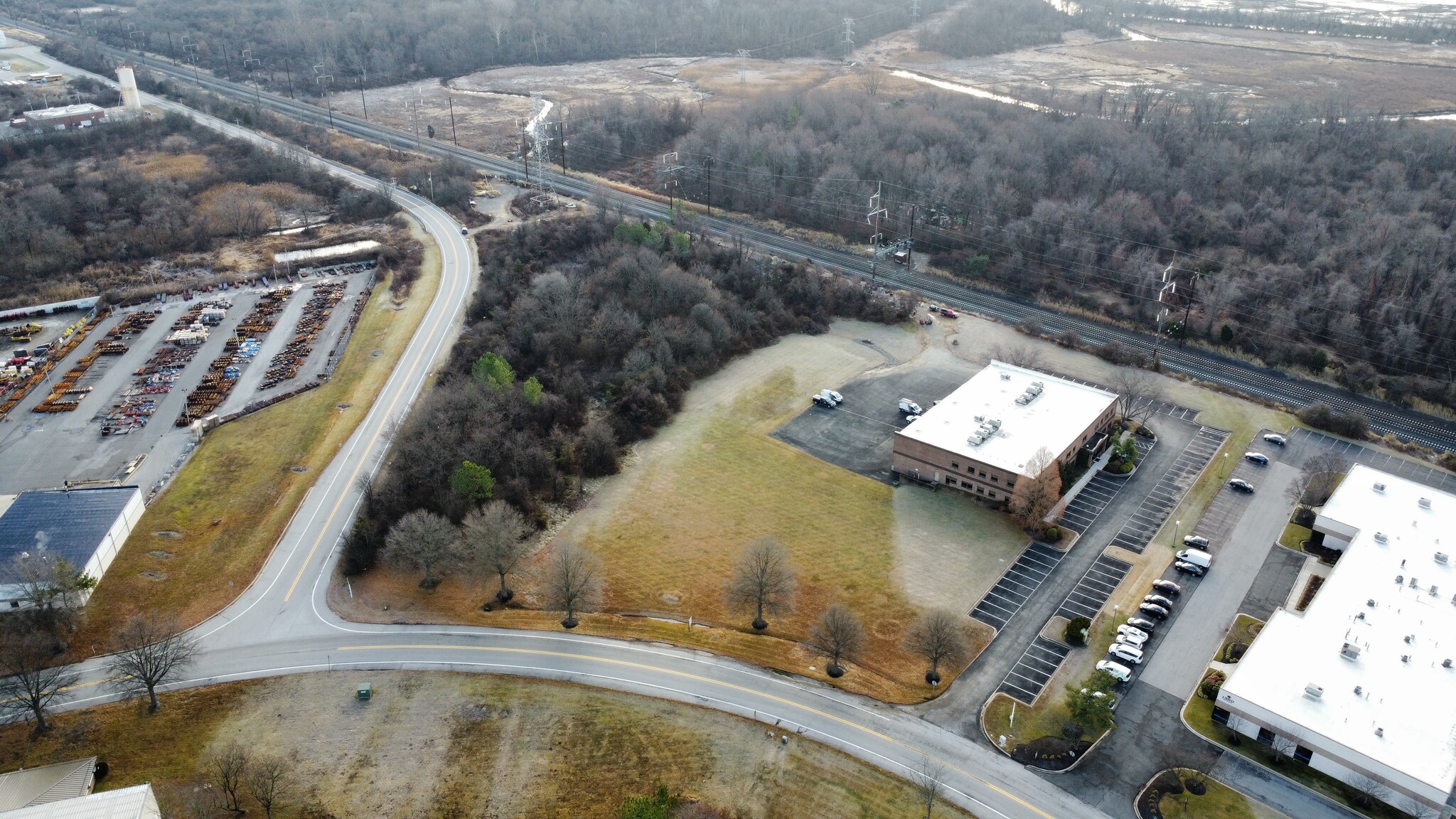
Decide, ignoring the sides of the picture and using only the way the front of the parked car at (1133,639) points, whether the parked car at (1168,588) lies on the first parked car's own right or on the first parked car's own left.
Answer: on the first parked car's own right

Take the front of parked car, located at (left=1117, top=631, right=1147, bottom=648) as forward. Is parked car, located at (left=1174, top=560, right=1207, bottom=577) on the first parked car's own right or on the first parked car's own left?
on the first parked car's own right

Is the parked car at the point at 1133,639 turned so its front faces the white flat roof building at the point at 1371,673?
no

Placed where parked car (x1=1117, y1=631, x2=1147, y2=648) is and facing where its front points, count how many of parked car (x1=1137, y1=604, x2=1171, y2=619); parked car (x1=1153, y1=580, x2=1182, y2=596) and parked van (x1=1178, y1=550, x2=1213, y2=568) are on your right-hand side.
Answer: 3

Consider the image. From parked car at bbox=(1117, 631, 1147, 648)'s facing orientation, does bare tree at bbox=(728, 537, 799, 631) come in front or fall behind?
in front

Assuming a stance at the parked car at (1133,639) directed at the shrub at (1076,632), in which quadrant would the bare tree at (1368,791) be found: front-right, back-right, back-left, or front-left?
back-left

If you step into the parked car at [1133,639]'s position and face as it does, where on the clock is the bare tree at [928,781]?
The bare tree is roughly at 10 o'clock from the parked car.

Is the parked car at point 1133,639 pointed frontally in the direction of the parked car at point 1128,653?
no

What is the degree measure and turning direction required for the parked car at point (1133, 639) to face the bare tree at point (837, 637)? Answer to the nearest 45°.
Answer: approximately 45° to its left

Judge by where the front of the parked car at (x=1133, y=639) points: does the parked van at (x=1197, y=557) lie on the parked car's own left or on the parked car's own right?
on the parked car's own right

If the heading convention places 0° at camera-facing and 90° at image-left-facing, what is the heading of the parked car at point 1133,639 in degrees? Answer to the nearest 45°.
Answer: approximately 90°

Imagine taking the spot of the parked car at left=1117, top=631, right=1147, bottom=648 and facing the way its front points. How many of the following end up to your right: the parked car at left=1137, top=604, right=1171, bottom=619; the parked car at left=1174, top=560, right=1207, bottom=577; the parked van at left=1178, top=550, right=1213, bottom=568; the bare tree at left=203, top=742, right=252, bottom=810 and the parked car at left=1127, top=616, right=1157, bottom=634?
4

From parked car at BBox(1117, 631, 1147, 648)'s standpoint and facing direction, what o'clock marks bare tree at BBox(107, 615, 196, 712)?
The bare tree is roughly at 11 o'clock from the parked car.

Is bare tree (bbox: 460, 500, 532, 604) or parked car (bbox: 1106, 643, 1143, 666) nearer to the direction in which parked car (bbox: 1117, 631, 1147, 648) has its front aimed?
the bare tree

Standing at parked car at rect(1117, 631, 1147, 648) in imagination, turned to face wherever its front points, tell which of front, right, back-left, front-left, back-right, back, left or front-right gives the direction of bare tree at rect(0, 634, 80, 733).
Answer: front-left

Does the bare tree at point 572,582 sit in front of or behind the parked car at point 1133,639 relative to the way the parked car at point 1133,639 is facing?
in front

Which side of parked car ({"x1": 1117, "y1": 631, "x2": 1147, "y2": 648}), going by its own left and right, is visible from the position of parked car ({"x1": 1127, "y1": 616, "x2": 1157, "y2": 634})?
right

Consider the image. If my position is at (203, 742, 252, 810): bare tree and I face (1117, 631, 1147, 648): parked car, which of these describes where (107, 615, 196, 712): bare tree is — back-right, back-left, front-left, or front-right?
back-left

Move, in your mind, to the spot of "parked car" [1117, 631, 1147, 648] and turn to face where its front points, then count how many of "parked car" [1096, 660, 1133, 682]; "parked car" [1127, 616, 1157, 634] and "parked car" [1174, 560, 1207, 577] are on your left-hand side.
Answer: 1

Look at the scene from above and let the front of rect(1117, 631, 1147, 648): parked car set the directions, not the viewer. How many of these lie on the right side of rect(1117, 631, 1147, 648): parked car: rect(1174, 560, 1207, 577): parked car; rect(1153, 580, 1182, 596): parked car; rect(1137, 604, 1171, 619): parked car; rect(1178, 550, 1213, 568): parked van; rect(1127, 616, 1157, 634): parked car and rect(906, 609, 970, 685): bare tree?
5

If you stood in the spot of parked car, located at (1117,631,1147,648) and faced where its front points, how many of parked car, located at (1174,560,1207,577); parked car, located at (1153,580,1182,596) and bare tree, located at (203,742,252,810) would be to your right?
2

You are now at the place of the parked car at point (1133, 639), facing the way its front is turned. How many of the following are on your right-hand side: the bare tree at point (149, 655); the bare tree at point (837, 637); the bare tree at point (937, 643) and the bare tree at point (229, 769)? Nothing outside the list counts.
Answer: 0
